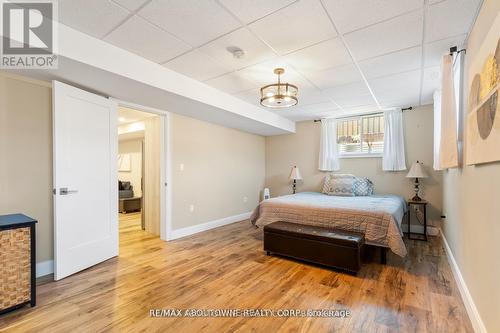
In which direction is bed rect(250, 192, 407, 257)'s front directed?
toward the camera

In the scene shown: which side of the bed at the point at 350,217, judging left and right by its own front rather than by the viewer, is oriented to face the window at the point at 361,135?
back

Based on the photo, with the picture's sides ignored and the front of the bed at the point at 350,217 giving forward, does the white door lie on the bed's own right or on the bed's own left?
on the bed's own right

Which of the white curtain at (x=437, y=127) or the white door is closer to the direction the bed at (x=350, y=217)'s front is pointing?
the white door

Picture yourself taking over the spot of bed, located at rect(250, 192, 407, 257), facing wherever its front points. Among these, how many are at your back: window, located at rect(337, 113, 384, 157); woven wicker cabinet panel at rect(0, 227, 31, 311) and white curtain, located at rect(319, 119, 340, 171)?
2

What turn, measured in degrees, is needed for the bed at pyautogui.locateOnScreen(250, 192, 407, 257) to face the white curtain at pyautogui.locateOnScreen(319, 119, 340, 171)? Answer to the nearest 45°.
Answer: approximately 180°

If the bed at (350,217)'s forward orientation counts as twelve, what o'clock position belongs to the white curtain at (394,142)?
The white curtain is roughly at 7 o'clock from the bed.
